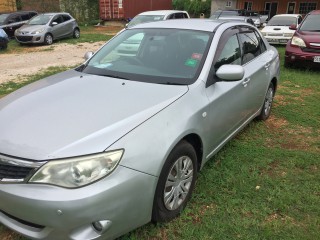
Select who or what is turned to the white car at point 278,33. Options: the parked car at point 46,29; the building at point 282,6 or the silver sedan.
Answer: the building

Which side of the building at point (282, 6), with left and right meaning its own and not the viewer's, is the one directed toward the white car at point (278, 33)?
front

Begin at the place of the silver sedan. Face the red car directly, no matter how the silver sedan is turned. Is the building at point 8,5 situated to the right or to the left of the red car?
left

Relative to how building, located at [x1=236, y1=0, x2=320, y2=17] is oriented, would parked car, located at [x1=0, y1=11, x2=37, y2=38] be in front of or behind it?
in front

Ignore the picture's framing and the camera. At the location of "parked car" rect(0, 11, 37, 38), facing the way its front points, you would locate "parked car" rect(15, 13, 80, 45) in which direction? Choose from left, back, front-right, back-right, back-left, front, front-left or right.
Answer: left

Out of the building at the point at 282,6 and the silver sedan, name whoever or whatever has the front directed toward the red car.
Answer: the building

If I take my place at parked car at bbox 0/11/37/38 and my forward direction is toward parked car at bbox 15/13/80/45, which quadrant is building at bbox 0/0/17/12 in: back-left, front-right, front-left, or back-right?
back-left

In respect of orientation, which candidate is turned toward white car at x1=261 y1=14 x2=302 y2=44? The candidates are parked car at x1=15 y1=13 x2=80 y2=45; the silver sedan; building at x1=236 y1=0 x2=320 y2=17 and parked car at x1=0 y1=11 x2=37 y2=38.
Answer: the building

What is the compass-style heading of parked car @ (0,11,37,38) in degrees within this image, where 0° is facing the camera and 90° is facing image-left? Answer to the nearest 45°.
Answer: approximately 45°

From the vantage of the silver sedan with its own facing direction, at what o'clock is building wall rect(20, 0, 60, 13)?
The building wall is roughly at 4 o'clock from the silver sedan.

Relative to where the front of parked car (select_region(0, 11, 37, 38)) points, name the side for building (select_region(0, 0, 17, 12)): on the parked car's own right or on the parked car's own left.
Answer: on the parked car's own right

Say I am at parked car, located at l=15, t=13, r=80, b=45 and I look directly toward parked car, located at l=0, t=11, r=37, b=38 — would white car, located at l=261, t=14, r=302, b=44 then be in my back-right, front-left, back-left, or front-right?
back-right

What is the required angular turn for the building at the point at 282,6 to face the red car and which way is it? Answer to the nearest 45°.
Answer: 0° — it already faces it
